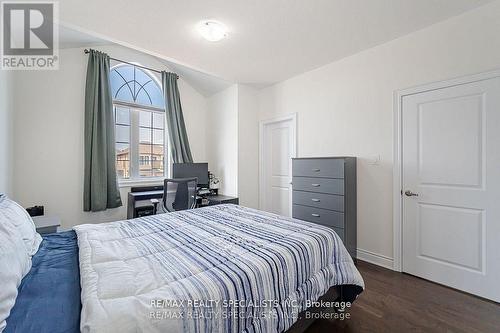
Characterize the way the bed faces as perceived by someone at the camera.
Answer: facing away from the viewer and to the right of the viewer

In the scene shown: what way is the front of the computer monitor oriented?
toward the camera

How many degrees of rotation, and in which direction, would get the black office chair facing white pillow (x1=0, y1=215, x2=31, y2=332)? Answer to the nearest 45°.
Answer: approximately 135° to its left

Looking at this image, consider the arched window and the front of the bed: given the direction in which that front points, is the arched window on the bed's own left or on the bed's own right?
on the bed's own left

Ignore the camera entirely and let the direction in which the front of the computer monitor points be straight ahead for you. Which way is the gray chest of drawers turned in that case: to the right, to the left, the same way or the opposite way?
to the right

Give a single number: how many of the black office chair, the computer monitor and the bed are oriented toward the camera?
1

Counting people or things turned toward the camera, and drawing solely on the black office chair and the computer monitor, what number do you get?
1

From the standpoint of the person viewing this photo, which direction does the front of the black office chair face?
facing away from the viewer and to the left of the viewer

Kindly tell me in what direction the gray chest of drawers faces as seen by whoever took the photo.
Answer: facing the viewer and to the left of the viewer

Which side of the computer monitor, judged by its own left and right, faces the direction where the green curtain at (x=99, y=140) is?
right

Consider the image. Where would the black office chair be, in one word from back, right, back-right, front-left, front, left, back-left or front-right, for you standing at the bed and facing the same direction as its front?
front-left

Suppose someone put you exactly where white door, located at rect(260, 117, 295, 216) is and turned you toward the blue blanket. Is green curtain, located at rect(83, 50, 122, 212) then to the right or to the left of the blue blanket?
right

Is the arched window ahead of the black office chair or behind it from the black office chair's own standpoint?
ahead

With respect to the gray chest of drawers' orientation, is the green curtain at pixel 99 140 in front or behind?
in front

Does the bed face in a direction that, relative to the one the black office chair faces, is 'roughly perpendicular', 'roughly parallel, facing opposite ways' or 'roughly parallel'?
roughly perpendicular

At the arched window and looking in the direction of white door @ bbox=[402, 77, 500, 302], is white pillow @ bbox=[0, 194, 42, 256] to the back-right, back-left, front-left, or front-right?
front-right

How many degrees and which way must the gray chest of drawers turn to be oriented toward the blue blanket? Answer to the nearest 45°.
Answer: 0° — it already faces it
